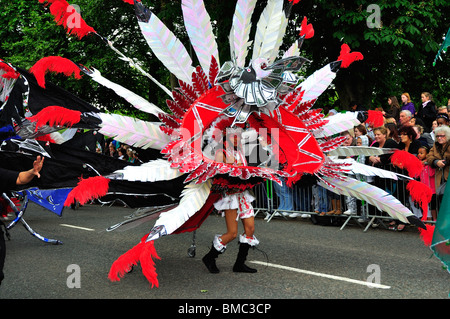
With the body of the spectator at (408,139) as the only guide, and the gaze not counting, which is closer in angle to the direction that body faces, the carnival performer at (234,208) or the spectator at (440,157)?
the carnival performer

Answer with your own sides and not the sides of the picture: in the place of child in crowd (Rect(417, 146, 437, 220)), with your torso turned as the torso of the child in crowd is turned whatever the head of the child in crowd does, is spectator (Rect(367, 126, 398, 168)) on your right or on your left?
on your right

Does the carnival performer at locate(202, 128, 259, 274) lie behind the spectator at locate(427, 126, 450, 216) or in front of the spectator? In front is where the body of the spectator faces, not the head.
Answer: in front

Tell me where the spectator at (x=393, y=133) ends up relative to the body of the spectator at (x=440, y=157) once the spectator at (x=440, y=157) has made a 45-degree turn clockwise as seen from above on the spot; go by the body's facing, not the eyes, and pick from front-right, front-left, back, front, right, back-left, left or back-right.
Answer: front-right

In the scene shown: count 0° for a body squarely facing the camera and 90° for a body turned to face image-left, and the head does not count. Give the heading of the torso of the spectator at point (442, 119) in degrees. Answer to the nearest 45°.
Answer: approximately 45°

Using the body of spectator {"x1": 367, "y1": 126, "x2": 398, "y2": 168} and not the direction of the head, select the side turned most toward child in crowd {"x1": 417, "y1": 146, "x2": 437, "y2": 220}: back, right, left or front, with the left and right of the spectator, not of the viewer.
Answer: left

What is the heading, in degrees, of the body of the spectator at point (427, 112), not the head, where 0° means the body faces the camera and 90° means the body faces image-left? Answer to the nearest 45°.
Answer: approximately 45°
